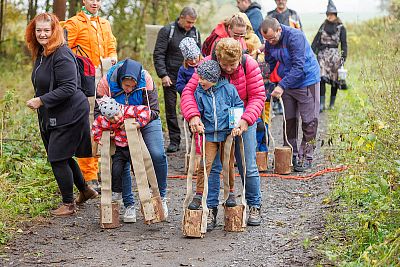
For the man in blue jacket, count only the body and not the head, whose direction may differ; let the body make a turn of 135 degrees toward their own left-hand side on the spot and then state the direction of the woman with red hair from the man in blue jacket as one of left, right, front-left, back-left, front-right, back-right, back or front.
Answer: back-right

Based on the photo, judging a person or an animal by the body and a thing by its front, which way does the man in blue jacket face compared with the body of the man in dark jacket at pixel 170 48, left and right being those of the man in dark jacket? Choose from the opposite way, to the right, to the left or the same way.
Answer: to the right

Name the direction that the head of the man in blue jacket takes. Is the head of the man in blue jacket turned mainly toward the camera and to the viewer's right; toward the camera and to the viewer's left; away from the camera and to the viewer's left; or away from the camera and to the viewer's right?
toward the camera and to the viewer's left

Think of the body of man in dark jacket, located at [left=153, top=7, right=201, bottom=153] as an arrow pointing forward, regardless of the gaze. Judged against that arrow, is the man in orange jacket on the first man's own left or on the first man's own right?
on the first man's own right

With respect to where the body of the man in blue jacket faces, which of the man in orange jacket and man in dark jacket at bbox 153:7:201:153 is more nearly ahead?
the man in orange jacket

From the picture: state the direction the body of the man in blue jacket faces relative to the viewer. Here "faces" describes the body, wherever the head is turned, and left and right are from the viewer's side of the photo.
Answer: facing the viewer and to the left of the viewer

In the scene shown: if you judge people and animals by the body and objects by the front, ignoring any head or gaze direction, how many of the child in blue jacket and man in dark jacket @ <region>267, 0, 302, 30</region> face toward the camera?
2

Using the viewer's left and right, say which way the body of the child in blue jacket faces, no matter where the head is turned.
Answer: facing the viewer

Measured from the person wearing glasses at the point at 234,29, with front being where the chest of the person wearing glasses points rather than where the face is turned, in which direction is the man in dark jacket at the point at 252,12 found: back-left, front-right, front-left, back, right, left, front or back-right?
back-left

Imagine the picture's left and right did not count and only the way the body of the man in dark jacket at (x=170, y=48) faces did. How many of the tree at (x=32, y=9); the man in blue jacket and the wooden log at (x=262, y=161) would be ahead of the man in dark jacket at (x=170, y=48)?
2

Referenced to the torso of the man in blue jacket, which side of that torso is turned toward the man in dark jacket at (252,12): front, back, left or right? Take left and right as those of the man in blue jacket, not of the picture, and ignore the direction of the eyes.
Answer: right

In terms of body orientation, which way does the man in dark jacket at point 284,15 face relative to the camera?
toward the camera

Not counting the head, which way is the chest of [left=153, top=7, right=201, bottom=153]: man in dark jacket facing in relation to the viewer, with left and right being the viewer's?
facing the viewer and to the right of the viewer

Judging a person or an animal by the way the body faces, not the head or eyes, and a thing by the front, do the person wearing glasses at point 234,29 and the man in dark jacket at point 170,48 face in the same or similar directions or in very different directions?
same or similar directions

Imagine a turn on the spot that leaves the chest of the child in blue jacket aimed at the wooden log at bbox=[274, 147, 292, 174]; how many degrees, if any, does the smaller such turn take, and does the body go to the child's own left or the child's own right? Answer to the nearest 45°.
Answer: approximately 180°
